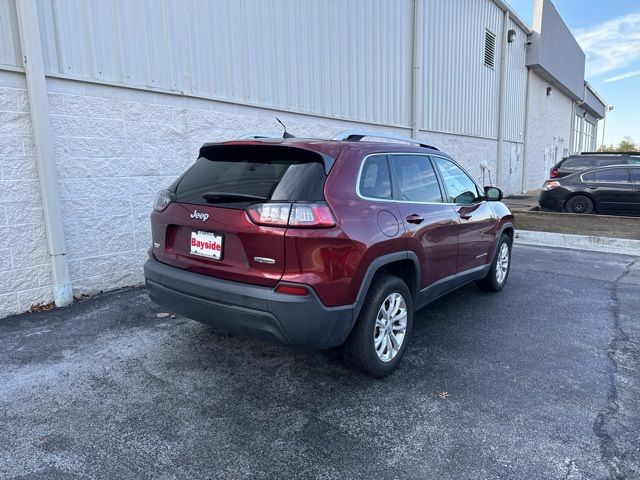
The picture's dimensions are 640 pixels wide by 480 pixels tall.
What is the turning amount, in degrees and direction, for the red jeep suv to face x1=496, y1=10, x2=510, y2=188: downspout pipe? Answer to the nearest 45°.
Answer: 0° — it already faces it

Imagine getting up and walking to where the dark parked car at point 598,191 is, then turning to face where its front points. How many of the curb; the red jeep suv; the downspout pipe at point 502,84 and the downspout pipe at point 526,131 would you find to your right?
2

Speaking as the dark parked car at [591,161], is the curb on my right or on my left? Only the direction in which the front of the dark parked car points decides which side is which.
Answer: on my right

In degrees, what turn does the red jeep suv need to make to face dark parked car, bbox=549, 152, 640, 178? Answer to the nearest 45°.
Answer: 0° — it already faces it

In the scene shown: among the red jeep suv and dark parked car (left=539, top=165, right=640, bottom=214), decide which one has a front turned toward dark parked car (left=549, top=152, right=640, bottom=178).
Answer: the red jeep suv

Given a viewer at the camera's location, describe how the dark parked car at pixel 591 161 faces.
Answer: facing to the right of the viewer

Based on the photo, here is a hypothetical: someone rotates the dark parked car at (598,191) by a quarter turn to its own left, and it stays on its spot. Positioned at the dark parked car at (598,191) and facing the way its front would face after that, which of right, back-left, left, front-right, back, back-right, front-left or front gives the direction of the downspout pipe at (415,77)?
back-left

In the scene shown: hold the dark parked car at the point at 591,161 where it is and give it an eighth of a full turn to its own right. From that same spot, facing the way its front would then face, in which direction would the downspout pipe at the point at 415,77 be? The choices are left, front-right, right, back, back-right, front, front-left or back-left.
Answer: right

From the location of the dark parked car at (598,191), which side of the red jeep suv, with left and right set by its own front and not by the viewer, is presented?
front

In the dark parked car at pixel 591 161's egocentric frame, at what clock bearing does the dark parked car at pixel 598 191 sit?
the dark parked car at pixel 598 191 is roughly at 3 o'clock from the dark parked car at pixel 591 161.

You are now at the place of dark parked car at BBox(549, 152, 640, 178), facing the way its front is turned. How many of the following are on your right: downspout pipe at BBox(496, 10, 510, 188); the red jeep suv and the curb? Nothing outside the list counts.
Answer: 2

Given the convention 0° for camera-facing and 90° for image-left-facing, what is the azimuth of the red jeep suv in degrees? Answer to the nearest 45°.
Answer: approximately 225°

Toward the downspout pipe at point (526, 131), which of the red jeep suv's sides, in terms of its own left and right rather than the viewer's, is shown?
front

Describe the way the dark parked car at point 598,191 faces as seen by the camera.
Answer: facing to the right of the viewer

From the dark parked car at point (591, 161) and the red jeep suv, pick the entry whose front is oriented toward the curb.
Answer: the red jeep suv
